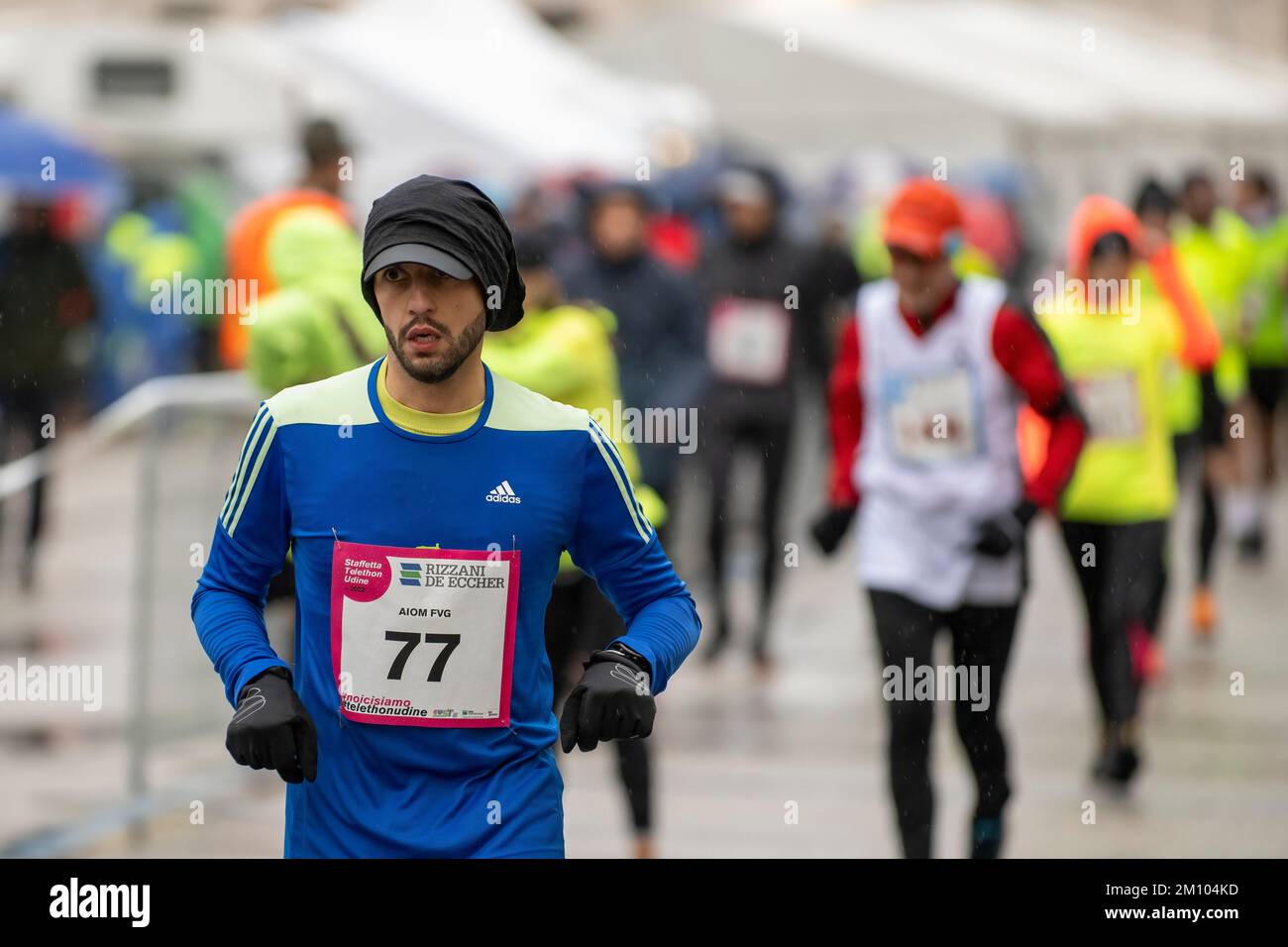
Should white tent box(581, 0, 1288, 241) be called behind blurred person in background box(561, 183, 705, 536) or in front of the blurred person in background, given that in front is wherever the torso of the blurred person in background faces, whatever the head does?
behind

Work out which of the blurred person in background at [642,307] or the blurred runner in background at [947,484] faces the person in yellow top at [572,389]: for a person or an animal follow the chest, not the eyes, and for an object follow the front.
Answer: the blurred person in background at [642,307]

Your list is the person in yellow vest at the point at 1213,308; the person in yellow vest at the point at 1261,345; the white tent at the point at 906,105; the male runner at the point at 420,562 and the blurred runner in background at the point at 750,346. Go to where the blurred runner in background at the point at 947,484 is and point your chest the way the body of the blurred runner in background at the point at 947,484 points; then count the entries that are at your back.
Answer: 4

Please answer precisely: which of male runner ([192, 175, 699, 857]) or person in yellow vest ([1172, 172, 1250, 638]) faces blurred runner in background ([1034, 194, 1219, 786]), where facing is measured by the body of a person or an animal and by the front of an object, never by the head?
the person in yellow vest

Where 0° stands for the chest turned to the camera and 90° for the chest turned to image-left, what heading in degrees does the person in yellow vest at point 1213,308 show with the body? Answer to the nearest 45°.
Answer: approximately 0°
